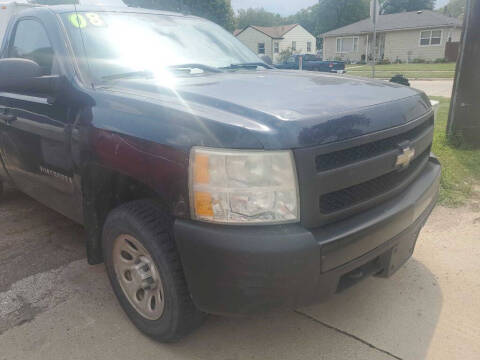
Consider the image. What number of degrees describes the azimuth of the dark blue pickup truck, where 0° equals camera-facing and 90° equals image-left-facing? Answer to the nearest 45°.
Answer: approximately 315°

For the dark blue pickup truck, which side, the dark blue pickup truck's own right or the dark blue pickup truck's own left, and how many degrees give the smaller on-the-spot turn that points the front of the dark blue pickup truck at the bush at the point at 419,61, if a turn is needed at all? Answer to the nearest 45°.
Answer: approximately 90° to the dark blue pickup truck's own left

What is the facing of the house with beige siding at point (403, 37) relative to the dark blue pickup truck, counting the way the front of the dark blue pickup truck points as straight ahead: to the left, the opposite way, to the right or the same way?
to the right

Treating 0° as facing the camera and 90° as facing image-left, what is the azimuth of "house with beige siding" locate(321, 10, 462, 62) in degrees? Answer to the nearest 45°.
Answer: approximately 0°

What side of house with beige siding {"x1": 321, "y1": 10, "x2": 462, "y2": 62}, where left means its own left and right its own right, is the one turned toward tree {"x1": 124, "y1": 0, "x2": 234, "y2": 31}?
right

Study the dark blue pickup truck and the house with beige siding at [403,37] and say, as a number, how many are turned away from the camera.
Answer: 0

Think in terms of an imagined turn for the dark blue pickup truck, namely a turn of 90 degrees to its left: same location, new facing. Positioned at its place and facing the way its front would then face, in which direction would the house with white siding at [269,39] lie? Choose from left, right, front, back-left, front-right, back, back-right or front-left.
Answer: front-left

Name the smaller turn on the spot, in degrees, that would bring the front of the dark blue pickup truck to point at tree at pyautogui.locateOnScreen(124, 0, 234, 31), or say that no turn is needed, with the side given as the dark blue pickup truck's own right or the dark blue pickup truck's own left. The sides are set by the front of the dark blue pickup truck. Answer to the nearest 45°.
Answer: approximately 135° to the dark blue pickup truck's own left
